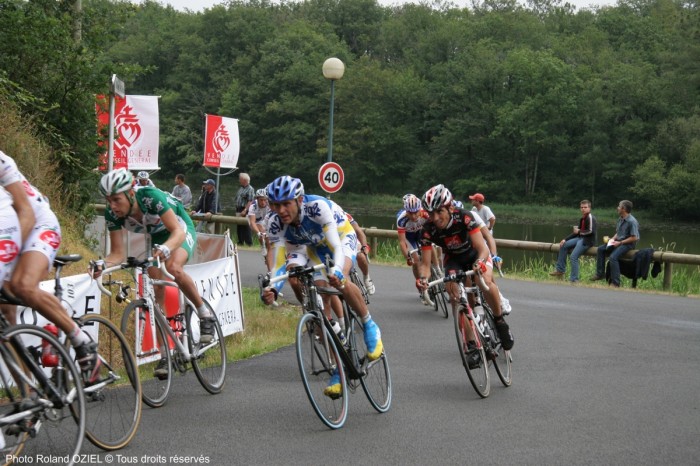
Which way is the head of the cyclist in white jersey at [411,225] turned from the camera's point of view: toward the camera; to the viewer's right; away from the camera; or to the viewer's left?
toward the camera

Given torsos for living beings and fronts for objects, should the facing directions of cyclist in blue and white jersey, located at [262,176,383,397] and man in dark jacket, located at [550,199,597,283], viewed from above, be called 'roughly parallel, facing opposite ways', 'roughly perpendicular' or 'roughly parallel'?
roughly parallel

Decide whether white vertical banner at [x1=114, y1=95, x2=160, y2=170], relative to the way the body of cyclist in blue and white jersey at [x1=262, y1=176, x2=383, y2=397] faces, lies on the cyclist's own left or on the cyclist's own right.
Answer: on the cyclist's own right

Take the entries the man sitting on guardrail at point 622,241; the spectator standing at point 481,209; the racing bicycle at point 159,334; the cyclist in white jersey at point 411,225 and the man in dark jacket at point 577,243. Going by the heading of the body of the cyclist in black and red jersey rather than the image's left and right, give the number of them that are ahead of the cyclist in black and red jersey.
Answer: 1

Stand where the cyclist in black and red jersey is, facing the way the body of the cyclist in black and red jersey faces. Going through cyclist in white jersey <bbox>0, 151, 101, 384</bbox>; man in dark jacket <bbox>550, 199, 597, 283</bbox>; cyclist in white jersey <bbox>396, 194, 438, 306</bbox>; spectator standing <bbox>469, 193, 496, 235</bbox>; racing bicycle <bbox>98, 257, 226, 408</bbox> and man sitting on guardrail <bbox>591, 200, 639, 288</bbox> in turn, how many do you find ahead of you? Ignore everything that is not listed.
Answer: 2

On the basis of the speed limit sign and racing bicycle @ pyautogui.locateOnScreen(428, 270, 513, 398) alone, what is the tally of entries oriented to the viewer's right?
0

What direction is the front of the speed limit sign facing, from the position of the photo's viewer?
facing the viewer

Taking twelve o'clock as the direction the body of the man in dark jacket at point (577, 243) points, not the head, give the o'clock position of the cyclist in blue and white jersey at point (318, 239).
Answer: The cyclist in blue and white jersey is roughly at 11 o'clock from the man in dark jacket.

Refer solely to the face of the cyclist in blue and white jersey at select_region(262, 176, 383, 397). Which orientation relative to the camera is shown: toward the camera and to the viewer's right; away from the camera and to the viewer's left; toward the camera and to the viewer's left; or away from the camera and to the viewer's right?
toward the camera and to the viewer's left

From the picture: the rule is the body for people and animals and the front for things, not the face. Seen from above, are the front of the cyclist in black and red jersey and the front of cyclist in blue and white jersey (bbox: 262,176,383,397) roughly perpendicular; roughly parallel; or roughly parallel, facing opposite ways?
roughly parallel

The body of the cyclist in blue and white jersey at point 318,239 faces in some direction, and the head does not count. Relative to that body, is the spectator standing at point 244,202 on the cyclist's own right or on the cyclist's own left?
on the cyclist's own right

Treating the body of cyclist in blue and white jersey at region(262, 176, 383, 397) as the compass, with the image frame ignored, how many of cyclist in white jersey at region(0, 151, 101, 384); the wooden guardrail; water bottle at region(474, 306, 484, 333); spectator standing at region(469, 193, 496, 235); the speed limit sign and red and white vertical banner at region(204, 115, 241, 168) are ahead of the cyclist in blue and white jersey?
1

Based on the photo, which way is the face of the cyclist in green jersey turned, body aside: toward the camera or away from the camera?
toward the camera

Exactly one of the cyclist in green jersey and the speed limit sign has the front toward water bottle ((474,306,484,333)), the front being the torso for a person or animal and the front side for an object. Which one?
the speed limit sign

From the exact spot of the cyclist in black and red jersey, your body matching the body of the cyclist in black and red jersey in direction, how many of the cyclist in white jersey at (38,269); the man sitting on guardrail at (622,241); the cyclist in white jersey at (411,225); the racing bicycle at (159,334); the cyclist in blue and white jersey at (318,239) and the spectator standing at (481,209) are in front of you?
3

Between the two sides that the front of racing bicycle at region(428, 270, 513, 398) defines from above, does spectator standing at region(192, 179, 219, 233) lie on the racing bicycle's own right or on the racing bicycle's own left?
on the racing bicycle's own right

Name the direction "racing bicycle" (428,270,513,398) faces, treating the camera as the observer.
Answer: facing the viewer and to the left of the viewer

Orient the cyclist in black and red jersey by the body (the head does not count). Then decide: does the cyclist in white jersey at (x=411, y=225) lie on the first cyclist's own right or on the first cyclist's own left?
on the first cyclist's own right

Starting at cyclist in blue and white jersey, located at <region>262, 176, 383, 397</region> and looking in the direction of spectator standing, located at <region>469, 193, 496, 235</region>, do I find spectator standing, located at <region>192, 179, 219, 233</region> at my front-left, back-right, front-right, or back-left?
front-left

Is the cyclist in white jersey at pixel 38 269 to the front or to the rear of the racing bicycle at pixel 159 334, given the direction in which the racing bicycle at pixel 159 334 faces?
to the front
